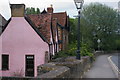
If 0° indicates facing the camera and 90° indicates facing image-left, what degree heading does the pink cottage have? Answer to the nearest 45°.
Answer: approximately 0°
